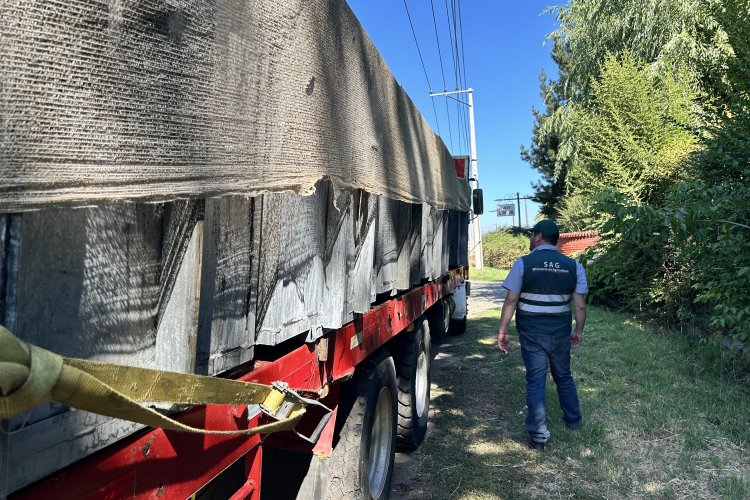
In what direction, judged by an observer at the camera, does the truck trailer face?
facing away from the viewer and to the right of the viewer

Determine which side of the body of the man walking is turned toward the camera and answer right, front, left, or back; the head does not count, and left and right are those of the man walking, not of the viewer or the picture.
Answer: back

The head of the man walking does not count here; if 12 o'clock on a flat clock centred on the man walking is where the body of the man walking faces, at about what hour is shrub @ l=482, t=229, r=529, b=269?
The shrub is roughly at 12 o'clock from the man walking.

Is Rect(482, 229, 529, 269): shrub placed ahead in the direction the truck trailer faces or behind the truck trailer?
ahead

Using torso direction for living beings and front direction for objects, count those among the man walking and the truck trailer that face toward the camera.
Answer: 0

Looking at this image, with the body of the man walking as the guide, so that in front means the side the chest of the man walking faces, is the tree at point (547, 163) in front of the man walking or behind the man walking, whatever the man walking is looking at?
in front
